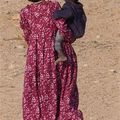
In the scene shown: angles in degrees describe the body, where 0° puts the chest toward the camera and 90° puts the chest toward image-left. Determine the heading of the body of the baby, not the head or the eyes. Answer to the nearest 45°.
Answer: approximately 90°
